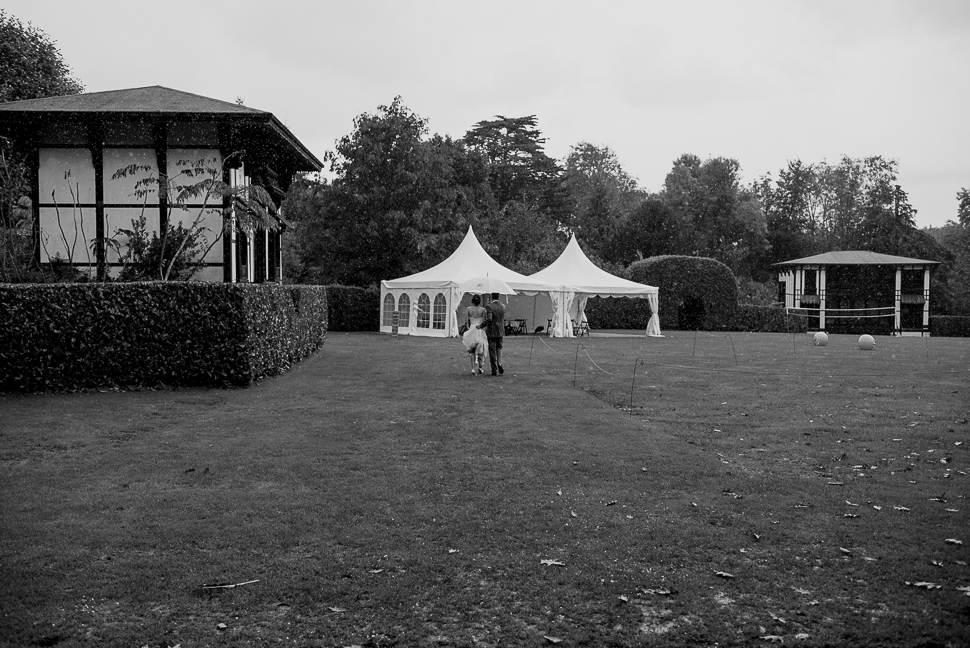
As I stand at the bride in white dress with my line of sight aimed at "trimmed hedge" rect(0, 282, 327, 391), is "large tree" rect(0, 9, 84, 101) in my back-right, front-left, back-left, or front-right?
front-right

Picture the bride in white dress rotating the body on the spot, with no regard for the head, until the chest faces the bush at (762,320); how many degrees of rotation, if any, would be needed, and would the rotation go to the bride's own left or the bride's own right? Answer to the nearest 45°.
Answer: approximately 45° to the bride's own right

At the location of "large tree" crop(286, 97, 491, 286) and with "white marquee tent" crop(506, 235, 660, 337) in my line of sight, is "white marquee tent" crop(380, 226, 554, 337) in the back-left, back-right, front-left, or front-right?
front-right

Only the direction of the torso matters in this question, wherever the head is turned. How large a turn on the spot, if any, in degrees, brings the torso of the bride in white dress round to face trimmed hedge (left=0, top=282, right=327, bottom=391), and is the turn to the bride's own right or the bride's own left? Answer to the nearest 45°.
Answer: approximately 135° to the bride's own left

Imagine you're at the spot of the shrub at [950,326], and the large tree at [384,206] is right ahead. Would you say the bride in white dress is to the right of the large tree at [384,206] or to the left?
left

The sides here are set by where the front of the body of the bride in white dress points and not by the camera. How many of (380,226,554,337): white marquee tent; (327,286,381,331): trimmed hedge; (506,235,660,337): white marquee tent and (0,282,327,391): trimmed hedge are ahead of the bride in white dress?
3

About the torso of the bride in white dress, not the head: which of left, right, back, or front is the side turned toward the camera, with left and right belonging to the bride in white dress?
back

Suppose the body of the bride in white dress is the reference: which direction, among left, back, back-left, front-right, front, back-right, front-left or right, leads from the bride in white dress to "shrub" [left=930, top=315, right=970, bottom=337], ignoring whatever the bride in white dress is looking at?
front-right

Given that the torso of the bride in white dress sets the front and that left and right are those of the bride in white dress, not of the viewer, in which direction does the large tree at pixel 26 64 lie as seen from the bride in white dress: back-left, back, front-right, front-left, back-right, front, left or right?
front-left

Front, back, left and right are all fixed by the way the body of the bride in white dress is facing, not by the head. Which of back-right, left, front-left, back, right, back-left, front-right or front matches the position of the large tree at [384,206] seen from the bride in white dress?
front

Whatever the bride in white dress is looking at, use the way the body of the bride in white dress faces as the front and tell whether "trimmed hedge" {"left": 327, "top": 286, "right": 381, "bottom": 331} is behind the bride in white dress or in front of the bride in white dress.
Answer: in front

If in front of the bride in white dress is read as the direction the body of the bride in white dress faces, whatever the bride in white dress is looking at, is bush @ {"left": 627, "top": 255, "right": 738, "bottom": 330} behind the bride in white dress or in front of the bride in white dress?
in front

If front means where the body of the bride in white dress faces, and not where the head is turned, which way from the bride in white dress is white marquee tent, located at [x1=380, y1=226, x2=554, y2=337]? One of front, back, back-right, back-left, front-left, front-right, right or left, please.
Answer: front
